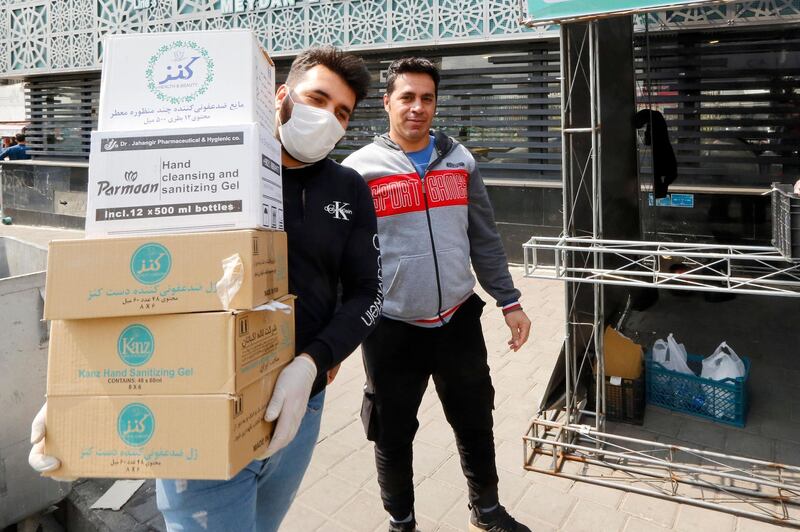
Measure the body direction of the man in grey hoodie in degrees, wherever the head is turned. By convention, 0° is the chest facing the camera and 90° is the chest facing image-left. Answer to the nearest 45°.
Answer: approximately 0°

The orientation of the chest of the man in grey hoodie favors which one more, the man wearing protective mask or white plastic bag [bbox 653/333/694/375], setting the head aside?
the man wearing protective mask

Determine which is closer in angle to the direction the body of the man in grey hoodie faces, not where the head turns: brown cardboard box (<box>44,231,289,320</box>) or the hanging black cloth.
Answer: the brown cardboard box

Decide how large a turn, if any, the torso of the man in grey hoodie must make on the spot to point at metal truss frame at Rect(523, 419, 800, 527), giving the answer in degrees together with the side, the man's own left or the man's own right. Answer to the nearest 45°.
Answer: approximately 135° to the man's own left

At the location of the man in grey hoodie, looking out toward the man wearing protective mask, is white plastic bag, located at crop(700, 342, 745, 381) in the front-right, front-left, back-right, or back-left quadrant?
back-left

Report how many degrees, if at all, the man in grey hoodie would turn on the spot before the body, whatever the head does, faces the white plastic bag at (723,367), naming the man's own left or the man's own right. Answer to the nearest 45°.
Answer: approximately 135° to the man's own left

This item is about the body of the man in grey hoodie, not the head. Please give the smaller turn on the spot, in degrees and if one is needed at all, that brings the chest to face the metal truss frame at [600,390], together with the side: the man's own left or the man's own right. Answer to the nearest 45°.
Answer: approximately 135° to the man's own left
